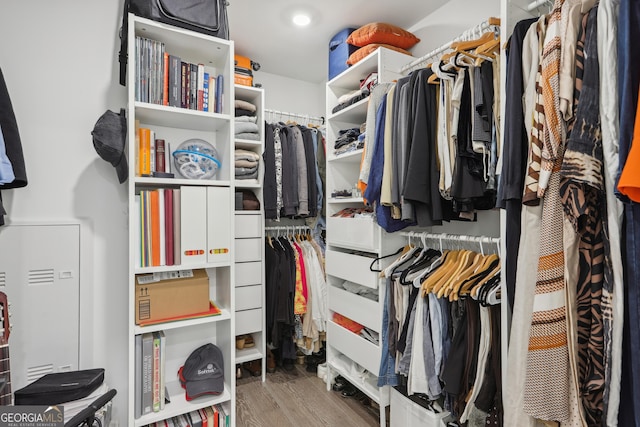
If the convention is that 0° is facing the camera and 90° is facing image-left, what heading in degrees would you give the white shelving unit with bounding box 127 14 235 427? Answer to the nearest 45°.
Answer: approximately 315°

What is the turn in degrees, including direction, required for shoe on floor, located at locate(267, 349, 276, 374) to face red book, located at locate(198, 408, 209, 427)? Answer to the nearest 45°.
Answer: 0° — it already faces it
